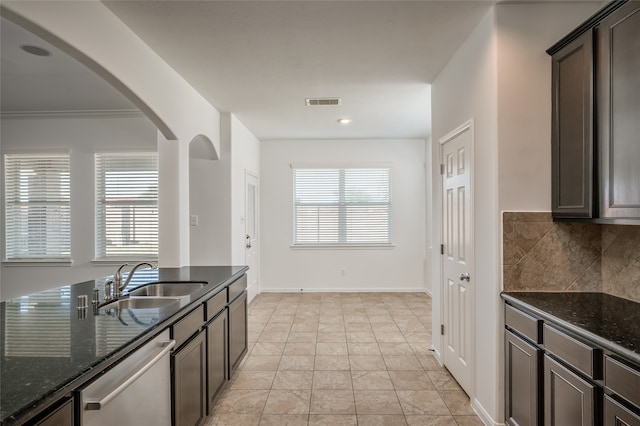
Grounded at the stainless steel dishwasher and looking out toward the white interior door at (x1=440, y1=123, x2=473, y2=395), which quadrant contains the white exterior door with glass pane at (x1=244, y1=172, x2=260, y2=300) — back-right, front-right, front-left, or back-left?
front-left

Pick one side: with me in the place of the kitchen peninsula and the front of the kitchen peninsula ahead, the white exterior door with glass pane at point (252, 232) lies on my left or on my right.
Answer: on my left

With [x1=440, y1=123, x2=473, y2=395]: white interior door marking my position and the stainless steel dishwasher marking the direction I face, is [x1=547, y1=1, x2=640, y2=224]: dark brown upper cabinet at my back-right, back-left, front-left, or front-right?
front-left

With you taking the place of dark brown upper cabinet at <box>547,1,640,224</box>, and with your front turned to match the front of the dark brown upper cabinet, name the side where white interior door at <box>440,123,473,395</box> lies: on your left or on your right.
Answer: on your right

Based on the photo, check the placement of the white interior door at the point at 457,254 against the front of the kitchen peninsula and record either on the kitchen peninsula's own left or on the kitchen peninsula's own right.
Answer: on the kitchen peninsula's own left

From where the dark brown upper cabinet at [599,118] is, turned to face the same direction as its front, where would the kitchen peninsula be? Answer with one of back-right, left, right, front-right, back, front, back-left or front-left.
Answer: front

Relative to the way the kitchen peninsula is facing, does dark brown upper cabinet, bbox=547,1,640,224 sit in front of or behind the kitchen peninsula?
in front

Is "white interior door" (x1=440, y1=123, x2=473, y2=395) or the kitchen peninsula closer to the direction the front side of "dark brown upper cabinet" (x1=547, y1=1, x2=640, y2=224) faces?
the kitchen peninsula

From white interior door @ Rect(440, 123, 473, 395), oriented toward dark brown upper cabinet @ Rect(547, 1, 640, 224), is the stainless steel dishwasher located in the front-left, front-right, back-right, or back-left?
front-right

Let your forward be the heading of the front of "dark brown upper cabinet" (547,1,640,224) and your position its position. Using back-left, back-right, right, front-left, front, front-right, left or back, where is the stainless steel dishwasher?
front

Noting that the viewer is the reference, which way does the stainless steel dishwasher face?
facing the viewer and to the right of the viewer
